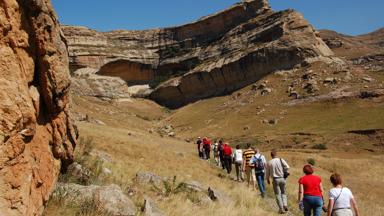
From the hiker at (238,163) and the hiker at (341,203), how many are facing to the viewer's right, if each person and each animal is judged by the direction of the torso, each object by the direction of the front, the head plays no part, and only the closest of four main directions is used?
0

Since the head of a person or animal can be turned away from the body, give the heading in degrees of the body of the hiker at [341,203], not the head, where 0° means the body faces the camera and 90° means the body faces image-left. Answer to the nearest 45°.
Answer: approximately 135°

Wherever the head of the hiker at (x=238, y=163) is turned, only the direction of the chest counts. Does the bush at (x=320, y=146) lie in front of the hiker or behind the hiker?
in front

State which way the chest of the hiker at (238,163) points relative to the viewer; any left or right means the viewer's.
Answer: facing away from the viewer

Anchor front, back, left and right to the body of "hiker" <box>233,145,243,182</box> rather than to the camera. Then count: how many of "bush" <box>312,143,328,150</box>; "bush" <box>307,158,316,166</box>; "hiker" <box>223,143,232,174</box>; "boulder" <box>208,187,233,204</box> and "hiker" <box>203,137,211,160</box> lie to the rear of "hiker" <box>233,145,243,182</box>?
1

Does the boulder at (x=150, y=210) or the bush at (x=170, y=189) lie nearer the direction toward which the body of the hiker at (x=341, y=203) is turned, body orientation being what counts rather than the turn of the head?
the bush

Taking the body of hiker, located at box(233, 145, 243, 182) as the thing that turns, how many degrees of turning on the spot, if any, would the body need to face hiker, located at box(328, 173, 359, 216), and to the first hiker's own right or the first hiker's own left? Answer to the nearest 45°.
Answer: approximately 180°

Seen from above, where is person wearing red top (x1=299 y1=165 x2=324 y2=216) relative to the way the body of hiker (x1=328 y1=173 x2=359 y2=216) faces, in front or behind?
in front

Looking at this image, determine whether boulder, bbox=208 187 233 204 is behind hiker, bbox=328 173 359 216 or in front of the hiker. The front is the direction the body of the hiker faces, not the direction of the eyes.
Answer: in front

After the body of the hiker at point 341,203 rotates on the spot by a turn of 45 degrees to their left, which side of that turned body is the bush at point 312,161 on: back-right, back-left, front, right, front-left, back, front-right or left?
right

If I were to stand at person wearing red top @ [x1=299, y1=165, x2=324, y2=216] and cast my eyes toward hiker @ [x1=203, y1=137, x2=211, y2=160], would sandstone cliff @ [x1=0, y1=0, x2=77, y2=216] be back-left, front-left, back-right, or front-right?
back-left
